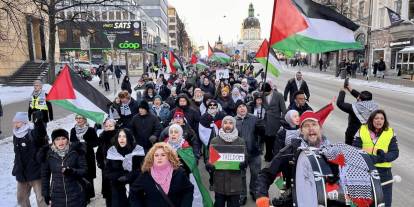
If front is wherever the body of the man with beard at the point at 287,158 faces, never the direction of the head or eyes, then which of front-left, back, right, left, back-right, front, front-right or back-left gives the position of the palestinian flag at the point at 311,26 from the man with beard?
back

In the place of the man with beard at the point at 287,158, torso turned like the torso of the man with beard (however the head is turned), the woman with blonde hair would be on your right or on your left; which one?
on your right

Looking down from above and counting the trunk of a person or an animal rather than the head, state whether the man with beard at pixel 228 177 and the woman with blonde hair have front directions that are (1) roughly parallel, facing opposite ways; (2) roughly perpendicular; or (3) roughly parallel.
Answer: roughly parallel

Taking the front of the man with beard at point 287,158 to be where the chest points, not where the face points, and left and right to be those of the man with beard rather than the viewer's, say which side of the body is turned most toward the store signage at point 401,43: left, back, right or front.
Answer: back

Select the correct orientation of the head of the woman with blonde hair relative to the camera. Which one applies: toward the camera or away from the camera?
toward the camera

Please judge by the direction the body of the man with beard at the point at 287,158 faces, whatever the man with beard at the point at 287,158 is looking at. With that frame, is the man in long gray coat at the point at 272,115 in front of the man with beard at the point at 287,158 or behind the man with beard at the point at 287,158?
behind

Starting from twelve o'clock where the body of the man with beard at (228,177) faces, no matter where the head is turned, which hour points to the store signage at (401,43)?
The store signage is roughly at 7 o'clock from the man with beard.

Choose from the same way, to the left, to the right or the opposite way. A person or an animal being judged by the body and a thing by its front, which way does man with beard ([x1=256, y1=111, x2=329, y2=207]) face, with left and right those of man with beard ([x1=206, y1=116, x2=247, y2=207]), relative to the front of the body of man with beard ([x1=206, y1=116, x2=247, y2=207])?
the same way

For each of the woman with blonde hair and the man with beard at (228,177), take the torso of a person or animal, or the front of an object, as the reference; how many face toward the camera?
2

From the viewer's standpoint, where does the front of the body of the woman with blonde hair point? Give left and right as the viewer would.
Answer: facing the viewer

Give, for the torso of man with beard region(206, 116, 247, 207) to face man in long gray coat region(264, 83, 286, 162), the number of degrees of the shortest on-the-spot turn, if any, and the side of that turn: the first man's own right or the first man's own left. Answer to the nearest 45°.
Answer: approximately 180°

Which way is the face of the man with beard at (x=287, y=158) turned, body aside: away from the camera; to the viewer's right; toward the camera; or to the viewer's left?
toward the camera

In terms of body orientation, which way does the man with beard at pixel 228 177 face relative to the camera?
toward the camera
